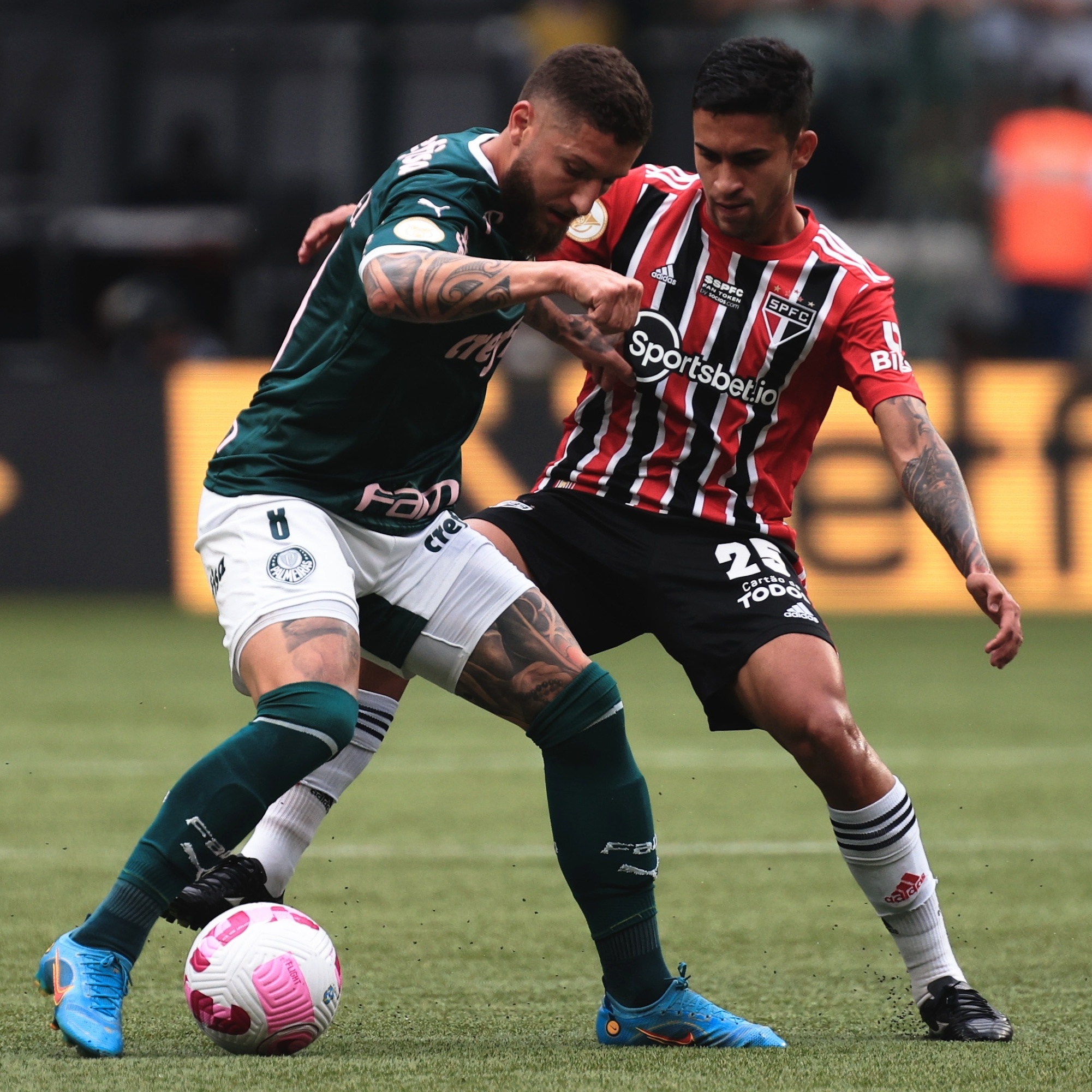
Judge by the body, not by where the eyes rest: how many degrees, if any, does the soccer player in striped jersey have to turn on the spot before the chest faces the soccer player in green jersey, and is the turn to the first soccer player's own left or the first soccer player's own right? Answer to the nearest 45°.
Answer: approximately 45° to the first soccer player's own right

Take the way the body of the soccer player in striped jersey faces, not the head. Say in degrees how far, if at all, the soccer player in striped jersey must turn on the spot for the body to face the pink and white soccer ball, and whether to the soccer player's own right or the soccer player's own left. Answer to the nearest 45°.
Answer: approximately 45° to the soccer player's own right

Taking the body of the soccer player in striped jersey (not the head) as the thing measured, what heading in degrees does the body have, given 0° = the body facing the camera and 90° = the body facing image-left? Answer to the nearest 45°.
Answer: approximately 0°

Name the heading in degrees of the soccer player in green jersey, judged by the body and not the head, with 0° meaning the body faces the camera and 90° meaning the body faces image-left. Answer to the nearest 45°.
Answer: approximately 315°

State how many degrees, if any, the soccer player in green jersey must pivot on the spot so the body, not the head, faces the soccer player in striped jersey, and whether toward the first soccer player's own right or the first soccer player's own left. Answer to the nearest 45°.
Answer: approximately 90° to the first soccer player's own left
